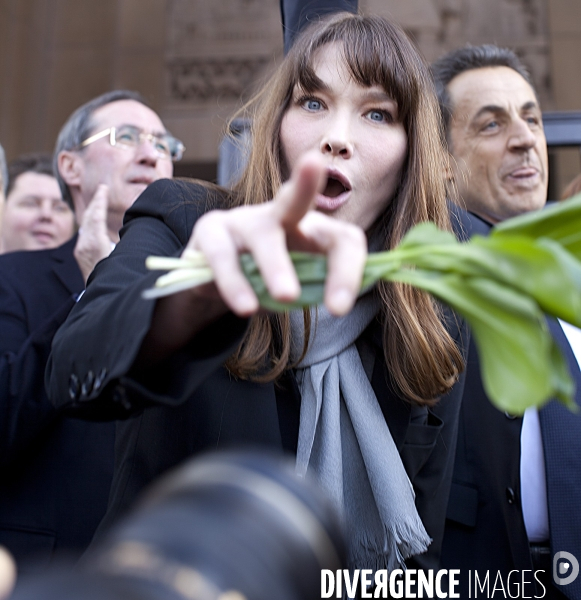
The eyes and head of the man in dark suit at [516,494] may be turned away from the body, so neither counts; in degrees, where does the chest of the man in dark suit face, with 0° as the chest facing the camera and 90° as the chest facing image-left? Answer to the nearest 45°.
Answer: approximately 315°

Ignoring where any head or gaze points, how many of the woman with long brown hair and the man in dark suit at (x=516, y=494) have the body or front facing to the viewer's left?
0

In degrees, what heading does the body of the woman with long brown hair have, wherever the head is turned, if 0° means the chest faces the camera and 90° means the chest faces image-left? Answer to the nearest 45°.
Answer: approximately 0°

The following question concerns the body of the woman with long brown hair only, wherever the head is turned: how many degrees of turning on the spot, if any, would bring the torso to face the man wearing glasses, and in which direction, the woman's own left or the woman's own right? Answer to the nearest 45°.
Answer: approximately 135° to the woman's own right

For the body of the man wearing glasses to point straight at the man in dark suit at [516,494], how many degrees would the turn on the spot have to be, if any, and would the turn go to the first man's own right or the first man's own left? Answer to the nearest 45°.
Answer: approximately 45° to the first man's own left

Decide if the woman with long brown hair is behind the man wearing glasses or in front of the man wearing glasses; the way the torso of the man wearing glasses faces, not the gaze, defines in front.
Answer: in front

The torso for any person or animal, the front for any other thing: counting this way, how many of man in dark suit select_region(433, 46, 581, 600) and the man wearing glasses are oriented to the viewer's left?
0
